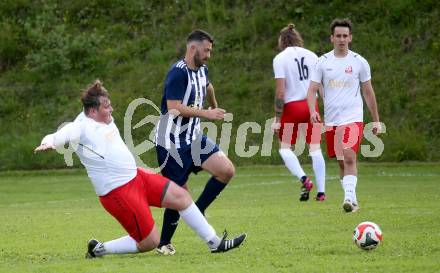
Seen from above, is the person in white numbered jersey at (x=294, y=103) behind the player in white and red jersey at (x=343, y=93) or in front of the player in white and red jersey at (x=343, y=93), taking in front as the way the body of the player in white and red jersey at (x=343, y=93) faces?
behind

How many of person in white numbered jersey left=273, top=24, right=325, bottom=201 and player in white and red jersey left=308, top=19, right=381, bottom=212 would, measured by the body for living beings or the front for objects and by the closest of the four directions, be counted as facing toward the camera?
1

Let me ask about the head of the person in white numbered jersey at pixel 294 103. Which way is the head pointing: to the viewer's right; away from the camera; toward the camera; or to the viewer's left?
away from the camera

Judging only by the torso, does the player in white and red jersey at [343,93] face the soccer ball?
yes

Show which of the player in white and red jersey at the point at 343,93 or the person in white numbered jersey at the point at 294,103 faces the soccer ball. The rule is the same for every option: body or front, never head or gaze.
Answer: the player in white and red jersey at the point at 343,93

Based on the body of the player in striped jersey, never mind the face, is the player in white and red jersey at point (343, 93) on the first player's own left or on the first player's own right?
on the first player's own left

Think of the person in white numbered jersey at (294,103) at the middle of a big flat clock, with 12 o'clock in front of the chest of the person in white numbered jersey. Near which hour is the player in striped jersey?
The player in striped jersey is roughly at 8 o'clock from the person in white numbered jersey.

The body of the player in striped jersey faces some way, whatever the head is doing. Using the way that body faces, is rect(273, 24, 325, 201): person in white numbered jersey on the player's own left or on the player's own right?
on the player's own left

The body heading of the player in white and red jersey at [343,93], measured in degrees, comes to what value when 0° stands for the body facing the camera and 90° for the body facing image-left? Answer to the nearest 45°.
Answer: approximately 0°

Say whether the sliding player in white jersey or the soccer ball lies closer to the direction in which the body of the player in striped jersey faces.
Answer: the soccer ball

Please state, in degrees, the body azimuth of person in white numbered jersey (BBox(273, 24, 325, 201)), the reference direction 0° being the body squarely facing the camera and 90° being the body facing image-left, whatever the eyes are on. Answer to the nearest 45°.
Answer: approximately 135°
